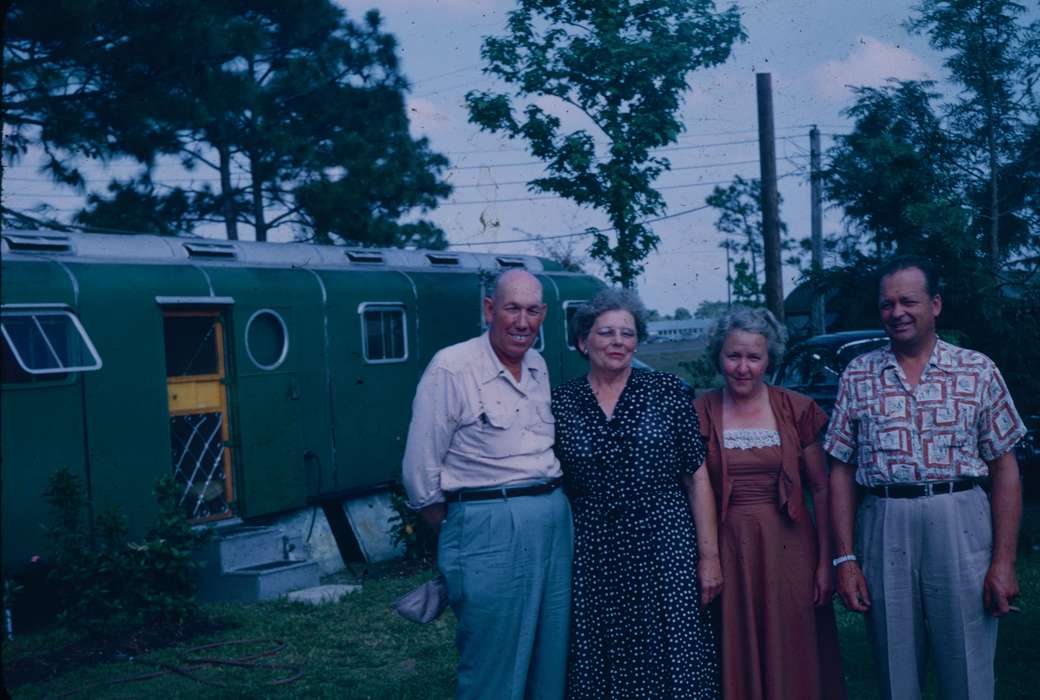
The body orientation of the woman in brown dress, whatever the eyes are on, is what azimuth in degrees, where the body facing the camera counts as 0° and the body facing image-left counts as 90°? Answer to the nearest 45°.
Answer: approximately 0°

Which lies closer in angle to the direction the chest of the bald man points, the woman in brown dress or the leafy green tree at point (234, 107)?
the woman in brown dress

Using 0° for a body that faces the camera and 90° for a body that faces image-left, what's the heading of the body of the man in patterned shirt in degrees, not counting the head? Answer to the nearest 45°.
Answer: approximately 0°

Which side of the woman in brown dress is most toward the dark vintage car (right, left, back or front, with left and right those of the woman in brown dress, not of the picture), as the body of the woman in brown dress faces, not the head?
back

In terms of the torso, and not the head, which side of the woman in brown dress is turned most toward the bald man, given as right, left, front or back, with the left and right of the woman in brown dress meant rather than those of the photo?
right

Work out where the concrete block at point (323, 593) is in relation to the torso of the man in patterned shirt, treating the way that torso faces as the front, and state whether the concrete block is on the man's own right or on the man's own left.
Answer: on the man's own right

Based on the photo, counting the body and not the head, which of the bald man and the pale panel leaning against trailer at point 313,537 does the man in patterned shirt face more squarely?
the bald man

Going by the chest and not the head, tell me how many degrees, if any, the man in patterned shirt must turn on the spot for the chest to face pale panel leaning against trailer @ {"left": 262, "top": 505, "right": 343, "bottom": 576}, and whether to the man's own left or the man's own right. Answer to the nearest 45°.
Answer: approximately 135° to the man's own right

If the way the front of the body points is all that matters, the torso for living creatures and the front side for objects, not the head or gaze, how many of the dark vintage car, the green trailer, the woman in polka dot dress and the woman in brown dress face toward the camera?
2
